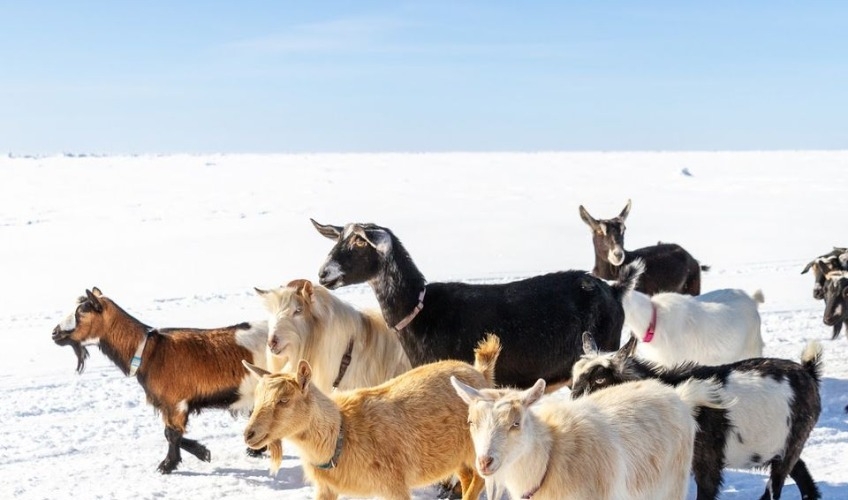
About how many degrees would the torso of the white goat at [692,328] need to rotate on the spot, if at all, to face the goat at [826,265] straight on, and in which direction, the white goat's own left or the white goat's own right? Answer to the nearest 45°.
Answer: approximately 135° to the white goat's own right

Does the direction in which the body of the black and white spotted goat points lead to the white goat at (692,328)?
no

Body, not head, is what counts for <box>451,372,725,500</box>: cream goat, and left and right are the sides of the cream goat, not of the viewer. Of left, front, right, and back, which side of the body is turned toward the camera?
left

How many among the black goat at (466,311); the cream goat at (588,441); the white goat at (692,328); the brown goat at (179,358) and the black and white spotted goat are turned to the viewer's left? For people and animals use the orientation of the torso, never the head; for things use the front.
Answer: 5

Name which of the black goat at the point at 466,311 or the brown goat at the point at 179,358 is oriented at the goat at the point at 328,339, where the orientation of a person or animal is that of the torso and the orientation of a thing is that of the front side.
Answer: the black goat

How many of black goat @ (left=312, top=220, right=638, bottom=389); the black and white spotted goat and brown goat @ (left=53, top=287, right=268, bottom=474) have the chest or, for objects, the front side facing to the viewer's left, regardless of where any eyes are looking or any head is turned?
3

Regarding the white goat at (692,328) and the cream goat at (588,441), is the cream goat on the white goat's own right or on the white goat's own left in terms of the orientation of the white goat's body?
on the white goat's own left

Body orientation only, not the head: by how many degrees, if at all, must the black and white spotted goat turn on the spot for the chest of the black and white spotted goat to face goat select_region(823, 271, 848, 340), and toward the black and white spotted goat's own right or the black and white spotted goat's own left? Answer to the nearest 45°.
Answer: approximately 90° to the black and white spotted goat's own right

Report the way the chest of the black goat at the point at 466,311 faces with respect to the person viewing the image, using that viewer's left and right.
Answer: facing to the left of the viewer

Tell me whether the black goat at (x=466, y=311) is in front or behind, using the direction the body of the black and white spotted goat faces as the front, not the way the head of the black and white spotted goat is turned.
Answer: in front

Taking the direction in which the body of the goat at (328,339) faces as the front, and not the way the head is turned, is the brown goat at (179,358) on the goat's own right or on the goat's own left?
on the goat's own right

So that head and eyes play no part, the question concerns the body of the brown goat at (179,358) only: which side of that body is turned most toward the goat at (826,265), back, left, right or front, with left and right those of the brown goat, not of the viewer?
back

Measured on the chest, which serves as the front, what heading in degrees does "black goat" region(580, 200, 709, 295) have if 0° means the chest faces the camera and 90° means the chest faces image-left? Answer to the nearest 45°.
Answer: approximately 45°

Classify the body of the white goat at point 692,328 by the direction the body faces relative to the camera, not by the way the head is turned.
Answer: to the viewer's left

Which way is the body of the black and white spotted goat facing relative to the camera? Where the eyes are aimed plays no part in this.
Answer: to the viewer's left

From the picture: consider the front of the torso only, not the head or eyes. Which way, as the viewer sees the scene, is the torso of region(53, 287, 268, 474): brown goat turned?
to the viewer's left
